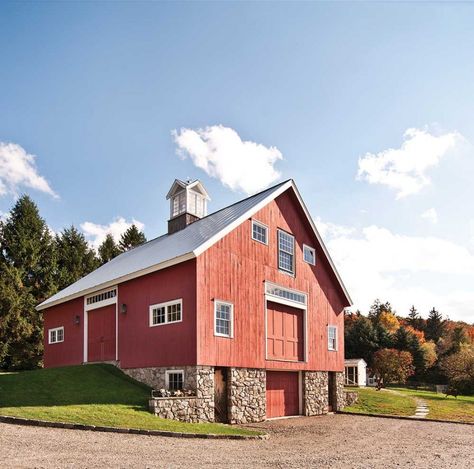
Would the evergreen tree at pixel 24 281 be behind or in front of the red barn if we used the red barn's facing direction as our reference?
behind

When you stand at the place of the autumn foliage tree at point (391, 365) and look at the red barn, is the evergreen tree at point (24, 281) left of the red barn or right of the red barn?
right

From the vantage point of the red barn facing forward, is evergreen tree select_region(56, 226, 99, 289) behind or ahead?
behind

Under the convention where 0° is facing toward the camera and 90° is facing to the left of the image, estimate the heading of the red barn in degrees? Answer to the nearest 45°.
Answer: approximately 315°

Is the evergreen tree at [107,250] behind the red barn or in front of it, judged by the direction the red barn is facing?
behind
